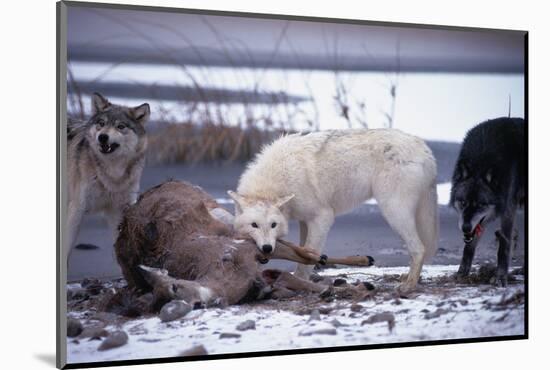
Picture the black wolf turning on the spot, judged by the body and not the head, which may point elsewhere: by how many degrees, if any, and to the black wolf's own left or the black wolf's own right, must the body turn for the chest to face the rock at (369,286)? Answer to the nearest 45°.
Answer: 0° — it already faces it

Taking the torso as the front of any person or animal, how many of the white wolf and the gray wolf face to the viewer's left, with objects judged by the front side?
1

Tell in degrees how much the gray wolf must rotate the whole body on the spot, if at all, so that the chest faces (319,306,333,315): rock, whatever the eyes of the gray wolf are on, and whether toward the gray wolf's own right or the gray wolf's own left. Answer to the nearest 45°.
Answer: approximately 45° to the gray wolf's own left

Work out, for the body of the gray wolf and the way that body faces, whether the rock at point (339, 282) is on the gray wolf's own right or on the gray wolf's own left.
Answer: on the gray wolf's own left

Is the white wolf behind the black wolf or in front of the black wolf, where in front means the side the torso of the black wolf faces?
in front

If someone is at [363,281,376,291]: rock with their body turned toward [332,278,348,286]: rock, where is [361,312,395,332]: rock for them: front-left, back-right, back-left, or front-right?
back-left

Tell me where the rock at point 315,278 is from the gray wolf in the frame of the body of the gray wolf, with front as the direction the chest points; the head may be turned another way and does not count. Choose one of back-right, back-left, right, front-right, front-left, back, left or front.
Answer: front-left

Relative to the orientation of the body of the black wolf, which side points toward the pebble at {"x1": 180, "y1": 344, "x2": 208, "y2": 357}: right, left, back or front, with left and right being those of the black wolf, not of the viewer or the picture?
front

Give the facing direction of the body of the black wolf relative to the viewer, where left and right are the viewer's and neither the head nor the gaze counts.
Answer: facing the viewer and to the left of the viewer

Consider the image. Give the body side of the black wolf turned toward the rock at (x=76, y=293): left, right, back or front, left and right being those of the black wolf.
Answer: front

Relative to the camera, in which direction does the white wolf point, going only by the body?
to the viewer's left

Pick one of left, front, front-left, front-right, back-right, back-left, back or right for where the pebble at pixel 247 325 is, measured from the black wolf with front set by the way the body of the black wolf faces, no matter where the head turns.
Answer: front

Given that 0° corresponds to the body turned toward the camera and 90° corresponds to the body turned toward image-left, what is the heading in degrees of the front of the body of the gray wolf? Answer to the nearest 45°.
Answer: approximately 315°

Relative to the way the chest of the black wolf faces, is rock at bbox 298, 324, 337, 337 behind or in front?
in front
